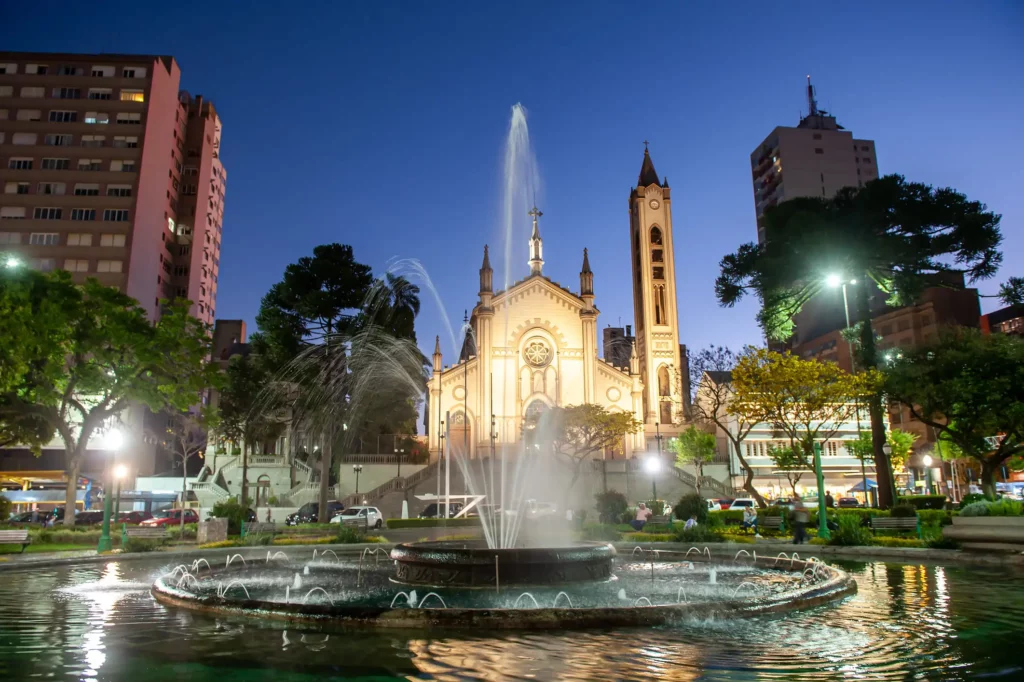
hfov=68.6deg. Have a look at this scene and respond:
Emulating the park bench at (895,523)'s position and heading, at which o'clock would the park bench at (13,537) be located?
the park bench at (13,537) is roughly at 2 o'clock from the park bench at (895,523).

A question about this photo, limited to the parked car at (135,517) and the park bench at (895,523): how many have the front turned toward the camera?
1

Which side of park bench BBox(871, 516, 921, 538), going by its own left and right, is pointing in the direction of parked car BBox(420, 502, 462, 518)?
right

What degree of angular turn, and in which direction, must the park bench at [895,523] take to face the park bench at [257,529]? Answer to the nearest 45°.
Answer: approximately 90° to its right

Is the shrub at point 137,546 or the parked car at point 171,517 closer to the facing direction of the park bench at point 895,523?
the shrub

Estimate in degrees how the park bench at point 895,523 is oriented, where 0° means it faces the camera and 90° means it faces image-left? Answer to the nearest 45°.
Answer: approximately 0°
